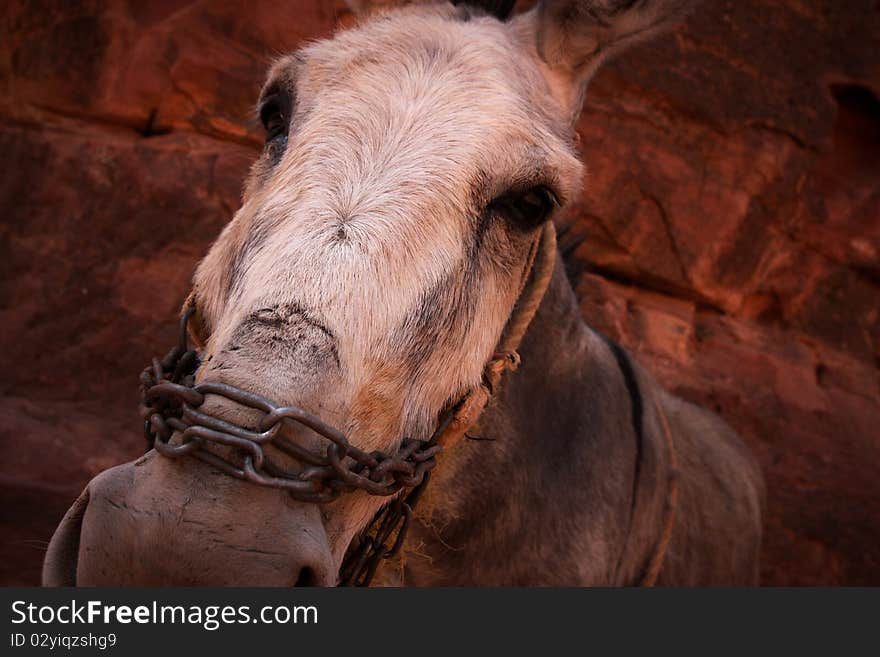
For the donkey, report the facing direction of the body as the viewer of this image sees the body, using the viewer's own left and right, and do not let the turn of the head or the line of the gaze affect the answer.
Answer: facing the viewer and to the left of the viewer
